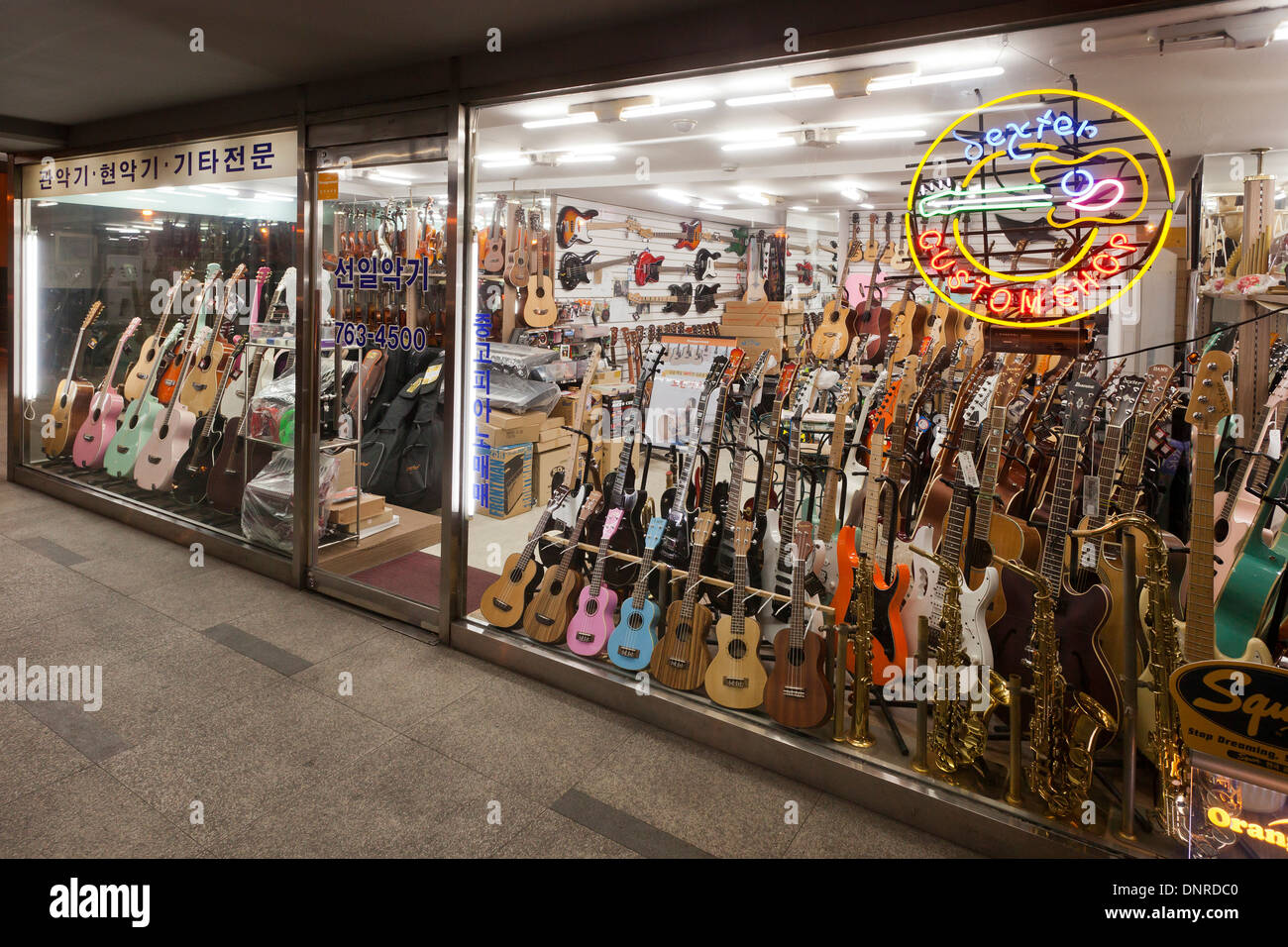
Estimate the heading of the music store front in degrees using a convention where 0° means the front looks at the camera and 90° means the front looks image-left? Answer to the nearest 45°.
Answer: approximately 45°

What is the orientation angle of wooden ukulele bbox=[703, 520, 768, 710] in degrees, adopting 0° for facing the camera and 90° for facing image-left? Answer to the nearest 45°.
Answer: approximately 0°

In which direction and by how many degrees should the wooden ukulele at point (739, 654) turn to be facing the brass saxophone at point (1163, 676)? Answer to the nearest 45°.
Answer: approximately 45° to its left
